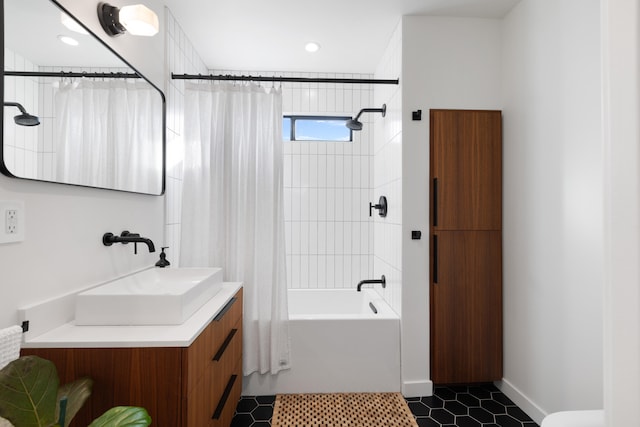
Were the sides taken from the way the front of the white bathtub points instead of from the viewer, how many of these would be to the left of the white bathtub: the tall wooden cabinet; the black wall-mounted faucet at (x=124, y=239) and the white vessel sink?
1

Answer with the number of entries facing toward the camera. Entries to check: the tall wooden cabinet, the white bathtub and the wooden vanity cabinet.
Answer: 2

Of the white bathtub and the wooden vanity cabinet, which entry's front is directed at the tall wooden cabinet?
the wooden vanity cabinet

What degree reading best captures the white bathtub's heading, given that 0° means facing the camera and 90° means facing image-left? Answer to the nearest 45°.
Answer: approximately 0°

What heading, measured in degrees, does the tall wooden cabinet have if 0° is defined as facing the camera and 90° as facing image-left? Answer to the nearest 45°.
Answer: approximately 0°

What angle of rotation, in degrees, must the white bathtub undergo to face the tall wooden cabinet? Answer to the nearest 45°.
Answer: approximately 90° to its left

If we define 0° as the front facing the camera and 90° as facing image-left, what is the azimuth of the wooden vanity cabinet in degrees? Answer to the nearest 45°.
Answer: approximately 270°

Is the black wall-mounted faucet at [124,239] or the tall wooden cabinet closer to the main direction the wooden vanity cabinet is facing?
the tall wooden cabinet

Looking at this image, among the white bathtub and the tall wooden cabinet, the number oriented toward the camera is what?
2

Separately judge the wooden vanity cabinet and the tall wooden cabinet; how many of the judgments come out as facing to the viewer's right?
1

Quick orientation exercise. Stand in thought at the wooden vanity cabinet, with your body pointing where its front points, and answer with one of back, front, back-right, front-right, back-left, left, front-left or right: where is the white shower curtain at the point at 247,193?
front-left

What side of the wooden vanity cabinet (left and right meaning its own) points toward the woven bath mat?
front

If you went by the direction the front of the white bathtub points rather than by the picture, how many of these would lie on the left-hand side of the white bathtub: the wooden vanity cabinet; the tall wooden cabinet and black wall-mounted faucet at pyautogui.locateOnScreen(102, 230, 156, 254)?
1
